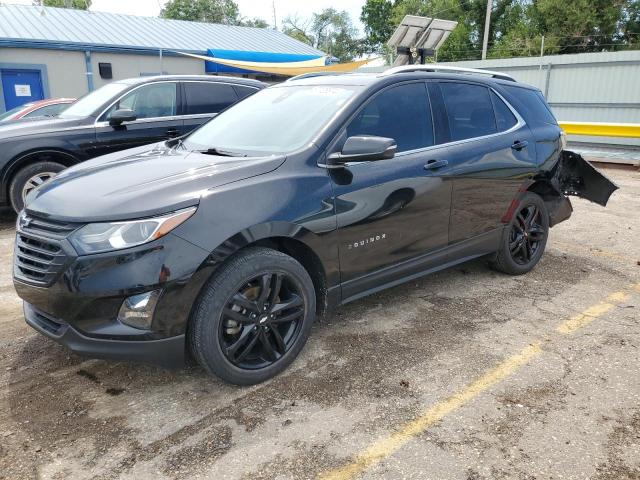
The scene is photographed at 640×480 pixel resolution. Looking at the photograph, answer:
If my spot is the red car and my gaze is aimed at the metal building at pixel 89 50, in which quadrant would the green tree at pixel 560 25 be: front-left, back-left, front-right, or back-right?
front-right

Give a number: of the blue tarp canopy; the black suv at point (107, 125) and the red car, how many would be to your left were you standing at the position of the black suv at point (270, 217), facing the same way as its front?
0

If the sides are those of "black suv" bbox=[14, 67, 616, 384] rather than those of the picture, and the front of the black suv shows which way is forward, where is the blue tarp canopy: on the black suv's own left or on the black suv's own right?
on the black suv's own right

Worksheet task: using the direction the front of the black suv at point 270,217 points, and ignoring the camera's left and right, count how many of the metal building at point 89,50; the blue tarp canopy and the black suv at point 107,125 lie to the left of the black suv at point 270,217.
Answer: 0

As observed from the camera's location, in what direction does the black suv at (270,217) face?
facing the viewer and to the left of the viewer

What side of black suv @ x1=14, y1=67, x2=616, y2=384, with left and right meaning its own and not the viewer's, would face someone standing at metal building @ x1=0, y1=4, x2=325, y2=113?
right

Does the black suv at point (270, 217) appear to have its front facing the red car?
no

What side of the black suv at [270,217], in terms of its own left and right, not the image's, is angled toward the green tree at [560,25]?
back

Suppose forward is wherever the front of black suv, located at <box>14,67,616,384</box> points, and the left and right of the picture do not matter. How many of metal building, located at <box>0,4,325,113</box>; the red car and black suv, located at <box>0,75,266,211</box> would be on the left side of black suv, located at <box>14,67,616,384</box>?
0

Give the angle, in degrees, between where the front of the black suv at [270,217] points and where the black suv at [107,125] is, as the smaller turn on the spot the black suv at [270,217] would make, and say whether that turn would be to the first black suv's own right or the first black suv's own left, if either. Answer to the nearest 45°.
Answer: approximately 90° to the first black suv's own right
